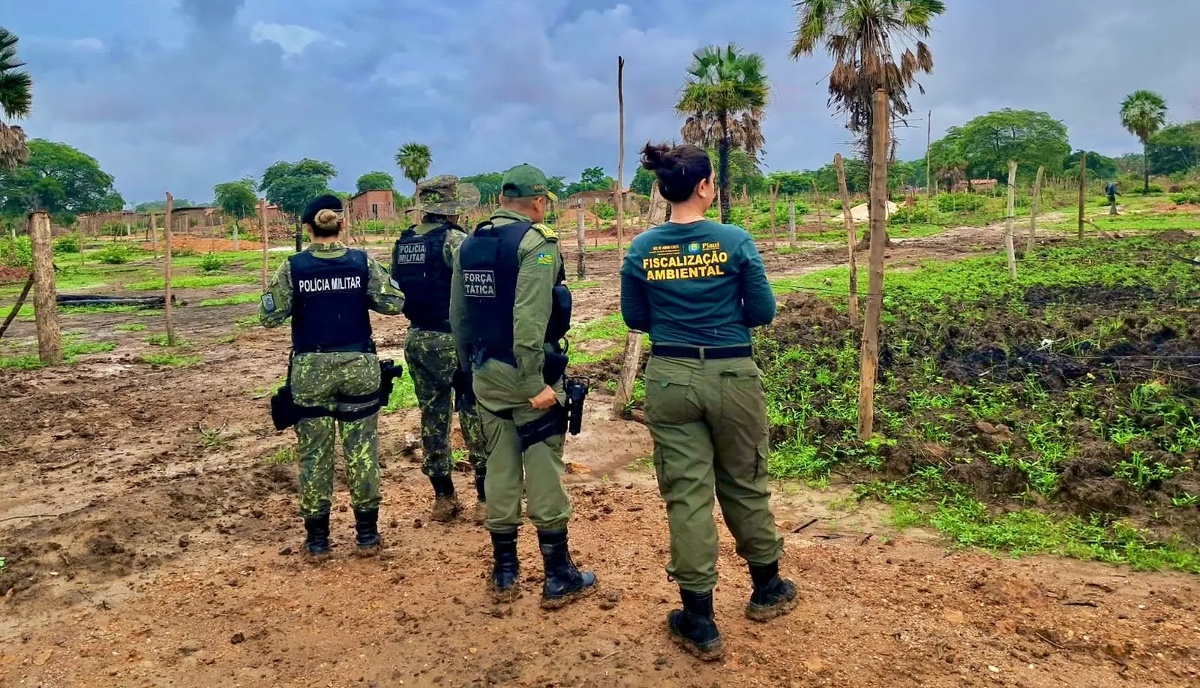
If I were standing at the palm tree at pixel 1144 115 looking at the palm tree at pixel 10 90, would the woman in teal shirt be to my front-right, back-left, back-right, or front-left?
front-left

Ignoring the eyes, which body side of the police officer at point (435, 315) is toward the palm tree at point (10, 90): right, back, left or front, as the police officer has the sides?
left

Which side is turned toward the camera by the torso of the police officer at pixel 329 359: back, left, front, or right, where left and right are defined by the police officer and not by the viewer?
back

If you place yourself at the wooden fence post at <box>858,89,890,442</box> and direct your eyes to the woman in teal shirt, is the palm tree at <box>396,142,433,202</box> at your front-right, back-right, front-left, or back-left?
back-right

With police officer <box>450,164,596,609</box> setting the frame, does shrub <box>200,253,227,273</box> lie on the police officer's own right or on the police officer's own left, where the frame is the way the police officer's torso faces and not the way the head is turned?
on the police officer's own left

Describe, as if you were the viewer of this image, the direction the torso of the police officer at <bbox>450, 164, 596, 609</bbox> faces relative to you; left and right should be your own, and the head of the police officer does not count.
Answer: facing away from the viewer and to the right of the viewer

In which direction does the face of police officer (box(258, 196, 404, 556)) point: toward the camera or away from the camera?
away from the camera

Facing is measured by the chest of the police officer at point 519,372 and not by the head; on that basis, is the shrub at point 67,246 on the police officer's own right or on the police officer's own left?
on the police officer's own left

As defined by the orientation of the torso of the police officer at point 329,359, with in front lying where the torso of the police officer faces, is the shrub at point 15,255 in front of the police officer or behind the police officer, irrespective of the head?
in front

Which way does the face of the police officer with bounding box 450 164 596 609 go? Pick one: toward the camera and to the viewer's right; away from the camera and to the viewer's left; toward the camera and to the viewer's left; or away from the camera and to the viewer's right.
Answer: away from the camera and to the viewer's right

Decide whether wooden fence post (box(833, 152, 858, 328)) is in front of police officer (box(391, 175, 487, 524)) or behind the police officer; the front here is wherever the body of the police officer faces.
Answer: in front

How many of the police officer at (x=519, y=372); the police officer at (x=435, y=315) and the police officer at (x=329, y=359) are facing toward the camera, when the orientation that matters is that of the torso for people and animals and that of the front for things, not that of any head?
0

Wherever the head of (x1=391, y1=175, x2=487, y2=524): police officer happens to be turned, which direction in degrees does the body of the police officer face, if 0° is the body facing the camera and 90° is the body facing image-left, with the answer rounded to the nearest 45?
approximately 225°

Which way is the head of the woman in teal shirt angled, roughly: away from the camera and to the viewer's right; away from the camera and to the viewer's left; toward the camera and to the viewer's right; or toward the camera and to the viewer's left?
away from the camera and to the viewer's right

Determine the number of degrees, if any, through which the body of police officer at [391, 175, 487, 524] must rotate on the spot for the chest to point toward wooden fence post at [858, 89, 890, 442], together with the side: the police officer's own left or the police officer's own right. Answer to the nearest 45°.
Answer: approximately 45° to the police officer's own right
